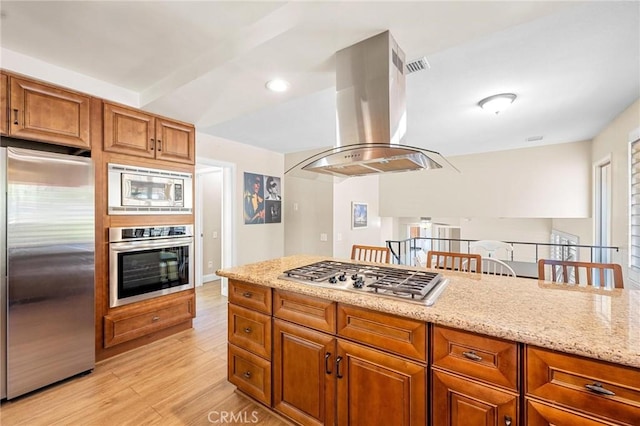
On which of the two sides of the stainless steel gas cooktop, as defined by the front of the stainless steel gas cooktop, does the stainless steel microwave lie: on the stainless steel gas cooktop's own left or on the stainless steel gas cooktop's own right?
on the stainless steel gas cooktop's own right

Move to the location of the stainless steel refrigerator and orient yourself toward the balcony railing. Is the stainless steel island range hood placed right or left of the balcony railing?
right

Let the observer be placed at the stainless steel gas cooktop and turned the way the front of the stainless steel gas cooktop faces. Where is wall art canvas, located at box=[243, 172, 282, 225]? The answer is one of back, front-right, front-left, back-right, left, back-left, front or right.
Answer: right

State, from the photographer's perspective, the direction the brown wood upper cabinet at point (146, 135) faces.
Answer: facing the viewer and to the right of the viewer

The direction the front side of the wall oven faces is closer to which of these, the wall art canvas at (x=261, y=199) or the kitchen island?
the kitchen island

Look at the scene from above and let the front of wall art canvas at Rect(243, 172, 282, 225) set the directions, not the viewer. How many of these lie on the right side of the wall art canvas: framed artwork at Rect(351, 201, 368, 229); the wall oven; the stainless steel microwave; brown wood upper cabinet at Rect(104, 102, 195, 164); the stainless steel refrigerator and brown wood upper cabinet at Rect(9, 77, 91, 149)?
5

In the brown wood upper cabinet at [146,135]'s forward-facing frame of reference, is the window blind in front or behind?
in front

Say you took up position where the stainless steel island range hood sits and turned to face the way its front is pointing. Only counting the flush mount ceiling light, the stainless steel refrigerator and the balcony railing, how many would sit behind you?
2

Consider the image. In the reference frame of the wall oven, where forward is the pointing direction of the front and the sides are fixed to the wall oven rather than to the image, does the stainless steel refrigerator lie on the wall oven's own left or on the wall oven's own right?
on the wall oven's own right

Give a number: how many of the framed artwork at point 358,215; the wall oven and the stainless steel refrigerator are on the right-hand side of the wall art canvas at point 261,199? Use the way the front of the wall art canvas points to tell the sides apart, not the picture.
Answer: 2

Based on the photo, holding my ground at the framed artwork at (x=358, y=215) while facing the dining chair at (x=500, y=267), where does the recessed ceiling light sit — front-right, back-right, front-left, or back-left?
front-right

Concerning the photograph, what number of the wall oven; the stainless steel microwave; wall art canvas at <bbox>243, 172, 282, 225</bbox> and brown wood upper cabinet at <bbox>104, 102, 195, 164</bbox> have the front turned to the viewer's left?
0

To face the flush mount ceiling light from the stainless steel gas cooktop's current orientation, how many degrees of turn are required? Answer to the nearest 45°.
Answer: approximately 180°

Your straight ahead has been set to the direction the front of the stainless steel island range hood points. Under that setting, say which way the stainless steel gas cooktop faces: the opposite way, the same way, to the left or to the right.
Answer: the same way

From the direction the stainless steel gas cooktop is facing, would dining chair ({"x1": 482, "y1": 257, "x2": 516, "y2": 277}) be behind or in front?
behind

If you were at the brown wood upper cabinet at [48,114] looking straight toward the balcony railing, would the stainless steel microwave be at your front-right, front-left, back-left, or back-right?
front-left

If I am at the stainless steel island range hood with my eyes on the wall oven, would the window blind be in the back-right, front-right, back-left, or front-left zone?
back-right

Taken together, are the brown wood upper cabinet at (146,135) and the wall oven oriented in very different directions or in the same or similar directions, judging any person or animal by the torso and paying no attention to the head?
same or similar directions

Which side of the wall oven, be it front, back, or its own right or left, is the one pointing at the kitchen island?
front
